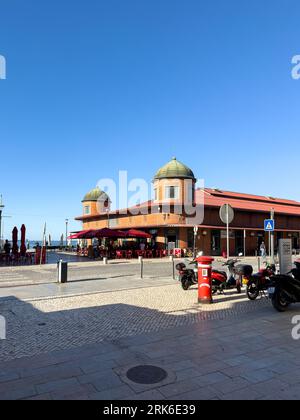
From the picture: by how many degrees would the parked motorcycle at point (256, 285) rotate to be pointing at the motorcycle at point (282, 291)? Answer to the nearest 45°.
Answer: approximately 135° to its right

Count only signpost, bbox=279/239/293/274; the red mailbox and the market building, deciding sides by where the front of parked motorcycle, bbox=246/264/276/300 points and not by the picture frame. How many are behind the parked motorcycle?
1
